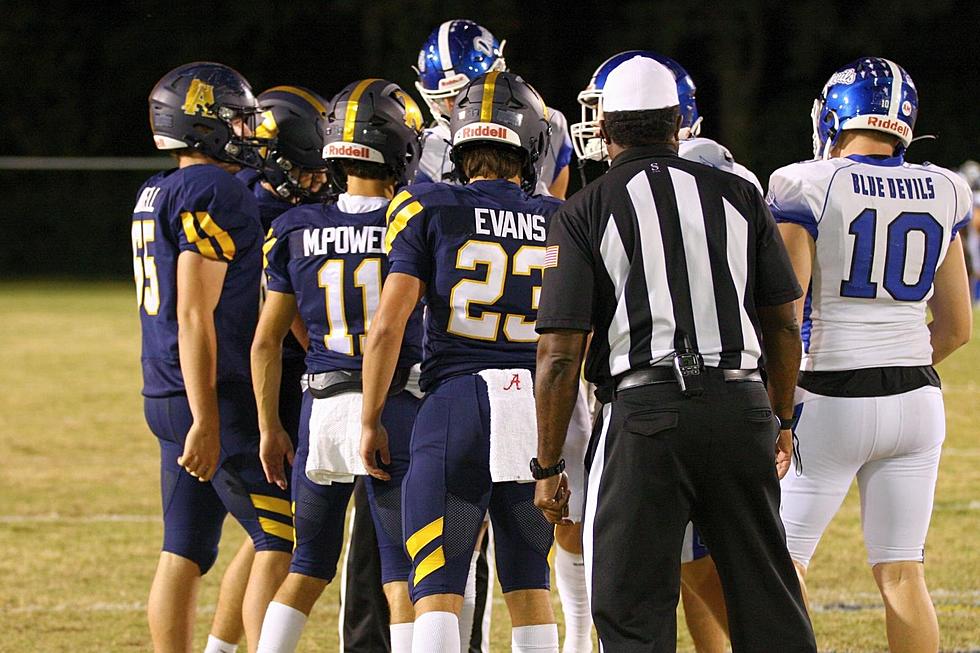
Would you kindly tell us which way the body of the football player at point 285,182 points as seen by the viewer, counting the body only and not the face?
to the viewer's right

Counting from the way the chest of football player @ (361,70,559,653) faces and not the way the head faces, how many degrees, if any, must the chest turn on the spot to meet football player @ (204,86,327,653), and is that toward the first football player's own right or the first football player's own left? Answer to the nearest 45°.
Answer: approximately 45° to the first football player's own left

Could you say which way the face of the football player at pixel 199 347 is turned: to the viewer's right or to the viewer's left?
to the viewer's right

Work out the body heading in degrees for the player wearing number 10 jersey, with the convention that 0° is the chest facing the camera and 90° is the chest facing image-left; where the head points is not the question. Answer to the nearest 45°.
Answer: approximately 135°

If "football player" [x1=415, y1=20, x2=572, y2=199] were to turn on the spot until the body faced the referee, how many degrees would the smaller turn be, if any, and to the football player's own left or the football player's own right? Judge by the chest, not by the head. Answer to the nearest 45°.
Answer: approximately 45° to the football player's own left

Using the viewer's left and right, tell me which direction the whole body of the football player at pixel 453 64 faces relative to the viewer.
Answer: facing the viewer and to the left of the viewer

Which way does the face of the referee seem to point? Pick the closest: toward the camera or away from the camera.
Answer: away from the camera

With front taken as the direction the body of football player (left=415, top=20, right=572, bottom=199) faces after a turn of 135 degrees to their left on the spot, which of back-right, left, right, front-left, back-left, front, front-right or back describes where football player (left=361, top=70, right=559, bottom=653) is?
right

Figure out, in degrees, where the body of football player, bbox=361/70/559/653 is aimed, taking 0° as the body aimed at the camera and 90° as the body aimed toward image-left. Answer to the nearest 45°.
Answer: approximately 180°

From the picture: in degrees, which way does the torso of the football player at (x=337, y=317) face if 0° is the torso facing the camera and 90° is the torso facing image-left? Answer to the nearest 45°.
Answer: approximately 180°

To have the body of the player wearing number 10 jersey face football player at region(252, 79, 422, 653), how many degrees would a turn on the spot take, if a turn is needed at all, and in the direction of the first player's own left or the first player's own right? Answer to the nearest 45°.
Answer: approximately 45° to the first player's own left

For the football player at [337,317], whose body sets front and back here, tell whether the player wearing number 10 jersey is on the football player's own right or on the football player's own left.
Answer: on the football player's own right

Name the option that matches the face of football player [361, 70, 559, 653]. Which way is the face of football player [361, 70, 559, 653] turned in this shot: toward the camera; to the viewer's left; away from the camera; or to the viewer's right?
away from the camera
